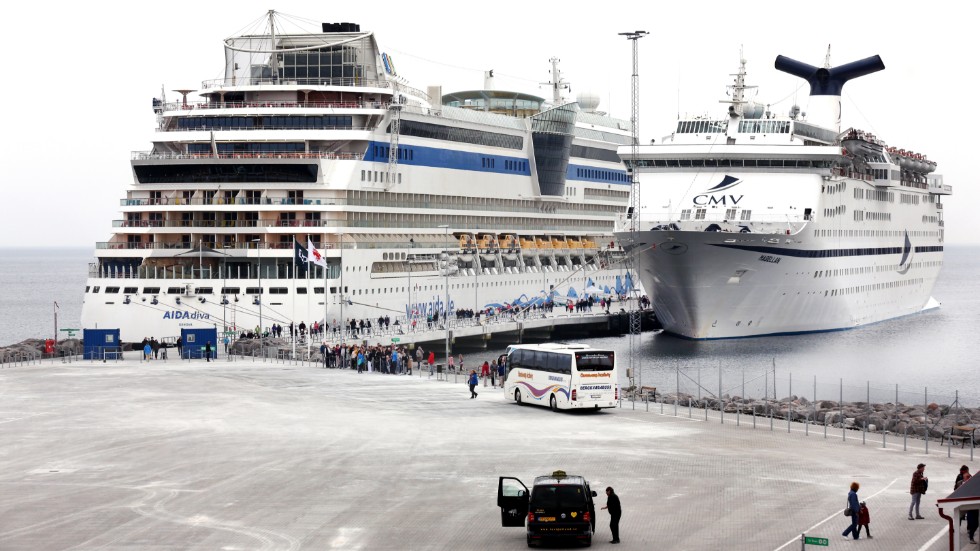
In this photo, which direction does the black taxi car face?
away from the camera

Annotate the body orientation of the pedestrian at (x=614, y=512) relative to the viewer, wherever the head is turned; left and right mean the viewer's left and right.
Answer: facing to the left of the viewer

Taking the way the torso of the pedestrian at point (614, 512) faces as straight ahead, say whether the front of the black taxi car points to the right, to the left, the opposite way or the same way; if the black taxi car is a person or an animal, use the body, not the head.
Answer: to the right

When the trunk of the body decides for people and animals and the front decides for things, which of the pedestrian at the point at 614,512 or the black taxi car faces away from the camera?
the black taxi car

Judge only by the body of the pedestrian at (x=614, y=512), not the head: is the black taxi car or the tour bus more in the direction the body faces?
the black taxi car

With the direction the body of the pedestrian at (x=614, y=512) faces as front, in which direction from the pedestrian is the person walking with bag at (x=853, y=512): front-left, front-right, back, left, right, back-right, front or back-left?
back

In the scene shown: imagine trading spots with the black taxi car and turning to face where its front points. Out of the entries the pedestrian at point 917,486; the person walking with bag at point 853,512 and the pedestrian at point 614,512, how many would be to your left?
0

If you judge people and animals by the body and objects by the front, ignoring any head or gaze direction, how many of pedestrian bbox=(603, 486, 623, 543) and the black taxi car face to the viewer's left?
1

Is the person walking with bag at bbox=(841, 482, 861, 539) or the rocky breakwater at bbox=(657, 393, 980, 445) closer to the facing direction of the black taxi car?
the rocky breakwater

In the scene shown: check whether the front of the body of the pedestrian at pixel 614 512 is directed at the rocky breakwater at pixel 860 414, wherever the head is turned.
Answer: no

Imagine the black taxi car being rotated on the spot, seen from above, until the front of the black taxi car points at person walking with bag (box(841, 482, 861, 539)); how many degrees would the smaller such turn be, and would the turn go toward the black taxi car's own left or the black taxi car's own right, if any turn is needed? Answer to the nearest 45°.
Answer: approximately 90° to the black taxi car's own right

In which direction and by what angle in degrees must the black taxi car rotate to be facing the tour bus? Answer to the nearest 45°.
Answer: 0° — it already faces it
